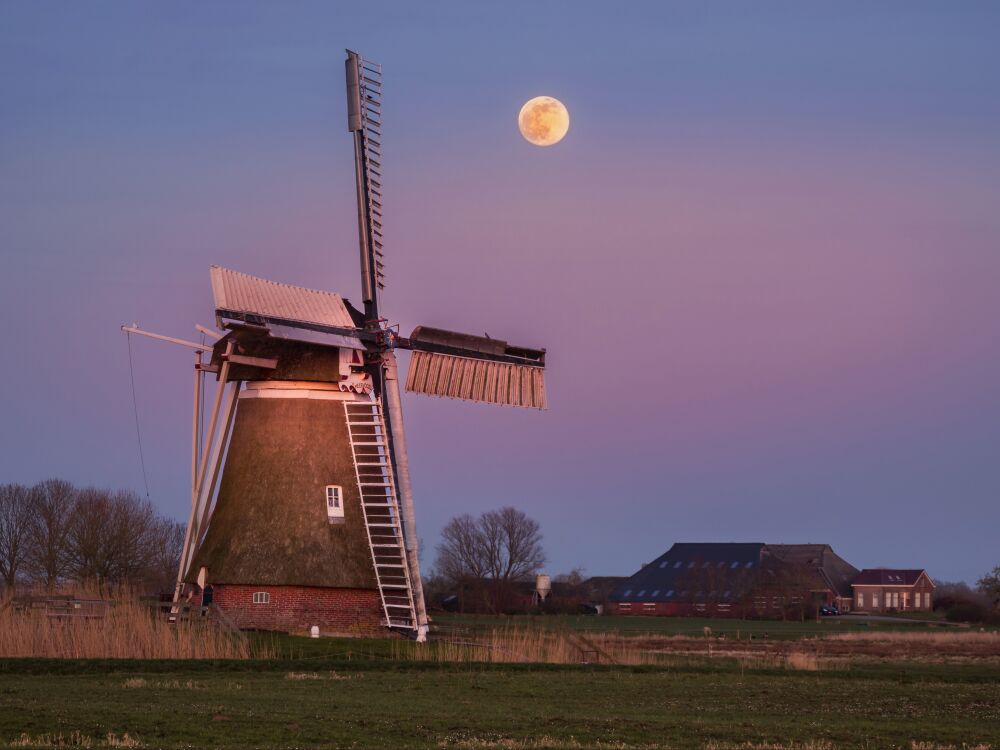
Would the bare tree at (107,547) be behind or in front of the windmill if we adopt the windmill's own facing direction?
behind

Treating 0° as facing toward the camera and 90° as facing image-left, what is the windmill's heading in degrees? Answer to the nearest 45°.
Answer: approximately 315°
